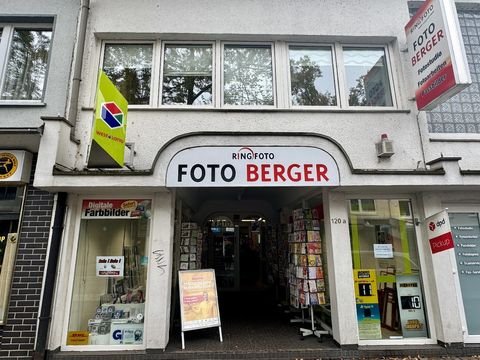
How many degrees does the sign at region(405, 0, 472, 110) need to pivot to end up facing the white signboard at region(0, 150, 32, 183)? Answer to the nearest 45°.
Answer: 0° — it already faces it

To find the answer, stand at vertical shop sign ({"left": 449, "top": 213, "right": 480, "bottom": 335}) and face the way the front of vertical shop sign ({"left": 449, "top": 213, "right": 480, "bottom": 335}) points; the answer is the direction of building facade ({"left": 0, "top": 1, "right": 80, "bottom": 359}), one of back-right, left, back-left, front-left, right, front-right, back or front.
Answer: front-right

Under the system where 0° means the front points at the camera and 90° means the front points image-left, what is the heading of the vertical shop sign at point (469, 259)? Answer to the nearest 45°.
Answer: approximately 0°

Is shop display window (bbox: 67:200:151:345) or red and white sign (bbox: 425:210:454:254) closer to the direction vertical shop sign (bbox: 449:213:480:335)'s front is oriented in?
the red and white sign

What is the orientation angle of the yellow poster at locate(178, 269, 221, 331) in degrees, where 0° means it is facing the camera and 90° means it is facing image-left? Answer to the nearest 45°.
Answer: approximately 0°

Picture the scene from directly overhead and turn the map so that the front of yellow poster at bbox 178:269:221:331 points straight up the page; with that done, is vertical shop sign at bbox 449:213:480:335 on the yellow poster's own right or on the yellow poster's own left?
on the yellow poster's own left

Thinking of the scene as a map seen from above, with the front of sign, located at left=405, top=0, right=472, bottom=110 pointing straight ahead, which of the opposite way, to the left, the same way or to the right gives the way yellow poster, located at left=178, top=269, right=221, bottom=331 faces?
to the left

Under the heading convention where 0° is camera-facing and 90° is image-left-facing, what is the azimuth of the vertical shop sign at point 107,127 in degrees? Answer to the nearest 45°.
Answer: approximately 315°
